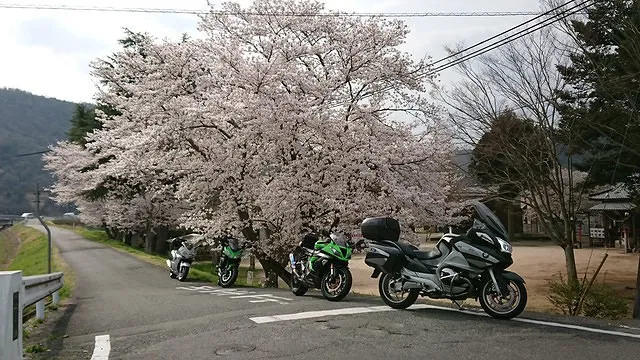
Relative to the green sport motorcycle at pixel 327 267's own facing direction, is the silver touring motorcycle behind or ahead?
ahead

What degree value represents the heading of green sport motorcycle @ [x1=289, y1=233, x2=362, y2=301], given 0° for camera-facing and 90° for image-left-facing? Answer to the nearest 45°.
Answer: approximately 315°

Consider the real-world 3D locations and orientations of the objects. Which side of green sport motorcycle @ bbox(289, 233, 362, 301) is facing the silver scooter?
back

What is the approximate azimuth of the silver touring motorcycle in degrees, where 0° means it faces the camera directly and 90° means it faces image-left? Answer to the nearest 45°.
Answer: approximately 315°

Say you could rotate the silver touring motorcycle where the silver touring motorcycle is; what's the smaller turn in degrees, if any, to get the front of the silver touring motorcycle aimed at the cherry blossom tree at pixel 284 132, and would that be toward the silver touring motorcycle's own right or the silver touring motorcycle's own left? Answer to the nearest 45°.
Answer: approximately 180°

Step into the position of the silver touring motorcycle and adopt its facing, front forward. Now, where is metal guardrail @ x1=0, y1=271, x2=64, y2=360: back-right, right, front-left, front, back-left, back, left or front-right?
right

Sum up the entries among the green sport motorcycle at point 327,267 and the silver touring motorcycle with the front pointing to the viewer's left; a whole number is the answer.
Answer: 0

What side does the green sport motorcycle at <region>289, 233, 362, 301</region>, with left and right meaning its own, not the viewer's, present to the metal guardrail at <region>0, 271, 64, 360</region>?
right

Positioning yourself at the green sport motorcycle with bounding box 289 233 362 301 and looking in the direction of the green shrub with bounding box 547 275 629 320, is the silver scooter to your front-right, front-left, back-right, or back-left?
back-left

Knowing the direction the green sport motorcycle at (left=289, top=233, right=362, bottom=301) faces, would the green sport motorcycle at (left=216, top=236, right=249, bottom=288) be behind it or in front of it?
behind

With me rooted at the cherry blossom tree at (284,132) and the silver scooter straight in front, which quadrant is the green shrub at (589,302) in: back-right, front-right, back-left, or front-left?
back-left

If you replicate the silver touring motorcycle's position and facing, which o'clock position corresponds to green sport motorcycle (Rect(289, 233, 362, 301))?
The green sport motorcycle is roughly at 6 o'clock from the silver touring motorcycle.
